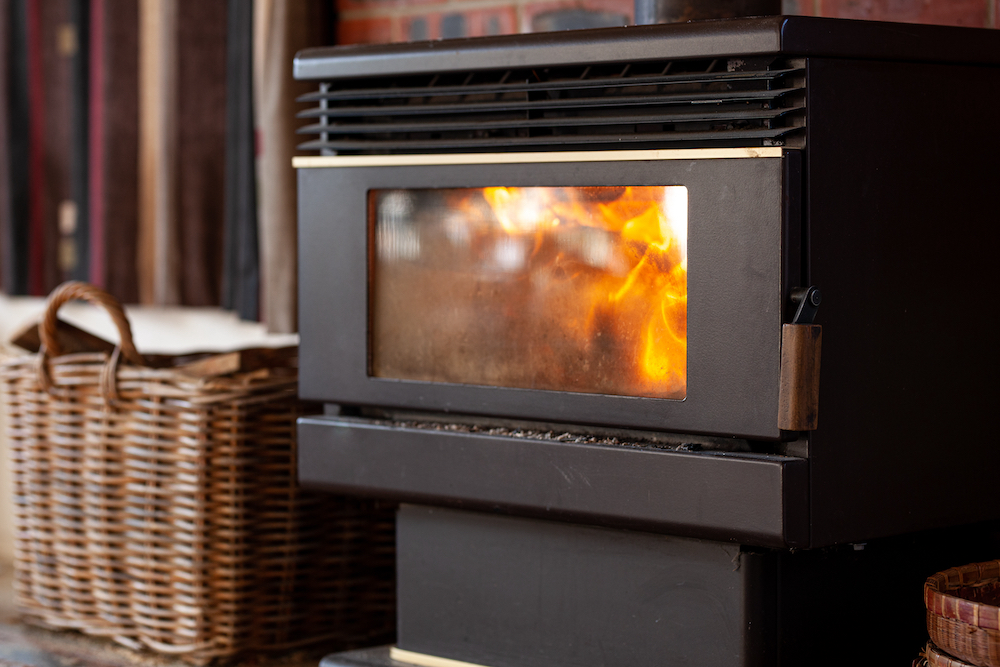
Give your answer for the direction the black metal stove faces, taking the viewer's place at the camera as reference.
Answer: facing the viewer and to the left of the viewer

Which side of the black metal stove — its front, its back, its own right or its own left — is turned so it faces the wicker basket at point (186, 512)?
right
